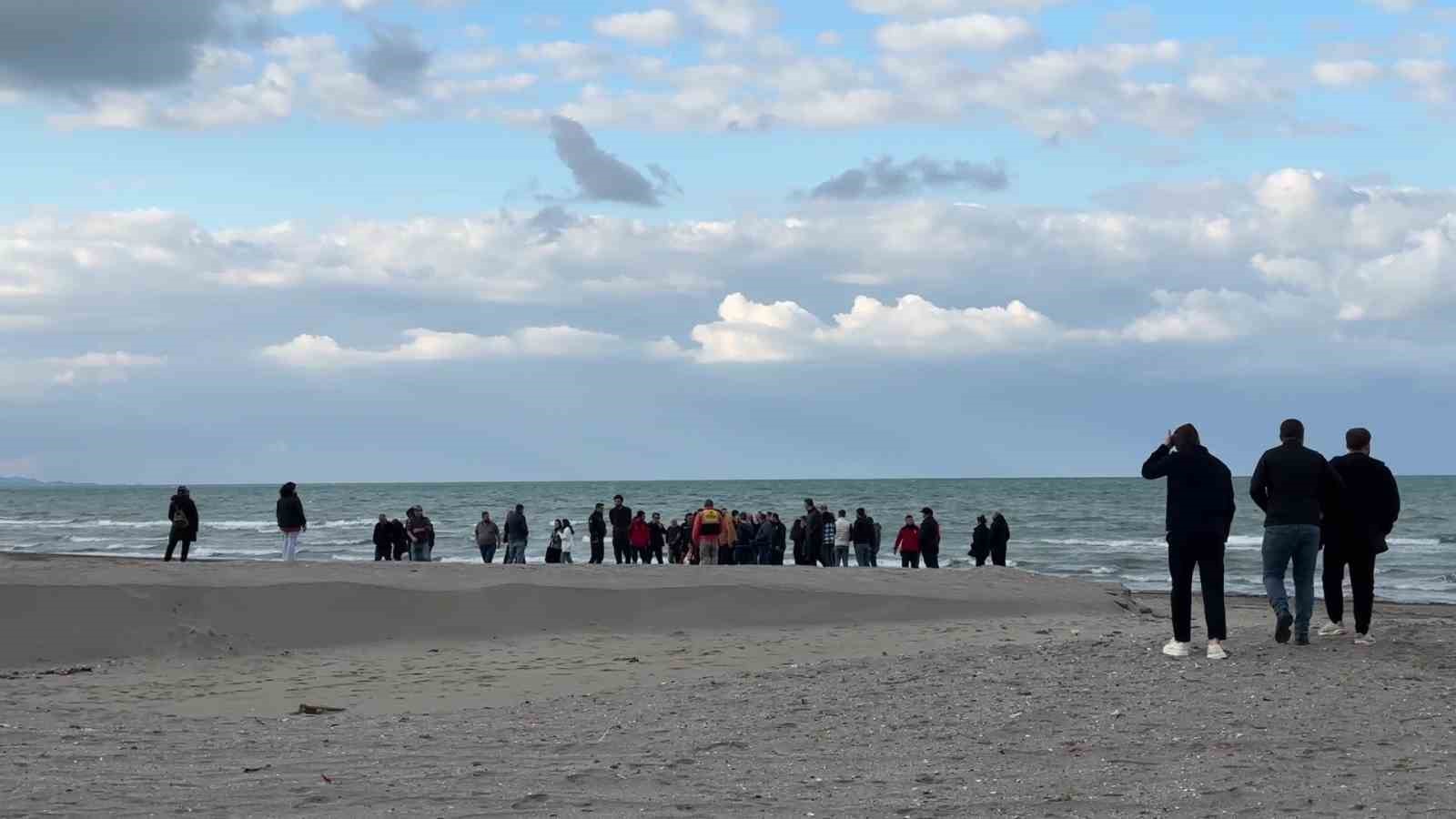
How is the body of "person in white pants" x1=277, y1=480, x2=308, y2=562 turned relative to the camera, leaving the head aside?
away from the camera

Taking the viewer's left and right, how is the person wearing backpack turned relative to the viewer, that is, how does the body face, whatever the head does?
facing away from the viewer

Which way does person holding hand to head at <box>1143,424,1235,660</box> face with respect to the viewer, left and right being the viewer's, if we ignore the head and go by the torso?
facing away from the viewer and to the left of the viewer

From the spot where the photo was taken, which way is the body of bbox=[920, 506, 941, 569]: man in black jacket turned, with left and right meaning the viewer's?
facing away from the viewer and to the left of the viewer

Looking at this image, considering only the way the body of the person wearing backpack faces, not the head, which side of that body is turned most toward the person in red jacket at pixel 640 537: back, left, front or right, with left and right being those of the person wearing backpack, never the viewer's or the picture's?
right

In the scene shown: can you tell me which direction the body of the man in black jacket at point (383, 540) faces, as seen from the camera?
away from the camera

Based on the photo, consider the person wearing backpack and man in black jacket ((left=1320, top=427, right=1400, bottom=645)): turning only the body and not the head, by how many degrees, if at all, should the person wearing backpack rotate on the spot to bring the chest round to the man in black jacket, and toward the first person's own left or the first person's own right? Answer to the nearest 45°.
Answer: approximately 135° to the first person's own right

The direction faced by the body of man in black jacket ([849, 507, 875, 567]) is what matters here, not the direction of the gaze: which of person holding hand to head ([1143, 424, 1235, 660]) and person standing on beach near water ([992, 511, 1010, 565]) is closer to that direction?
the person standing on beach near water

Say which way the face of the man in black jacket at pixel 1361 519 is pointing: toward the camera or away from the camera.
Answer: away from the camera

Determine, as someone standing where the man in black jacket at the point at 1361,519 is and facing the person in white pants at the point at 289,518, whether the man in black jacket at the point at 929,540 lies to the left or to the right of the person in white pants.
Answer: right

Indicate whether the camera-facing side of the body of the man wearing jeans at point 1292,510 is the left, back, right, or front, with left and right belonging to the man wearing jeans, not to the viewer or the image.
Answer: back

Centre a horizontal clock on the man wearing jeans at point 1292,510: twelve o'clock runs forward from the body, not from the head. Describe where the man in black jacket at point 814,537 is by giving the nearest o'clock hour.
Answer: The man in black jacket is roughly at 11 o'clock from the man wearing jeans.
